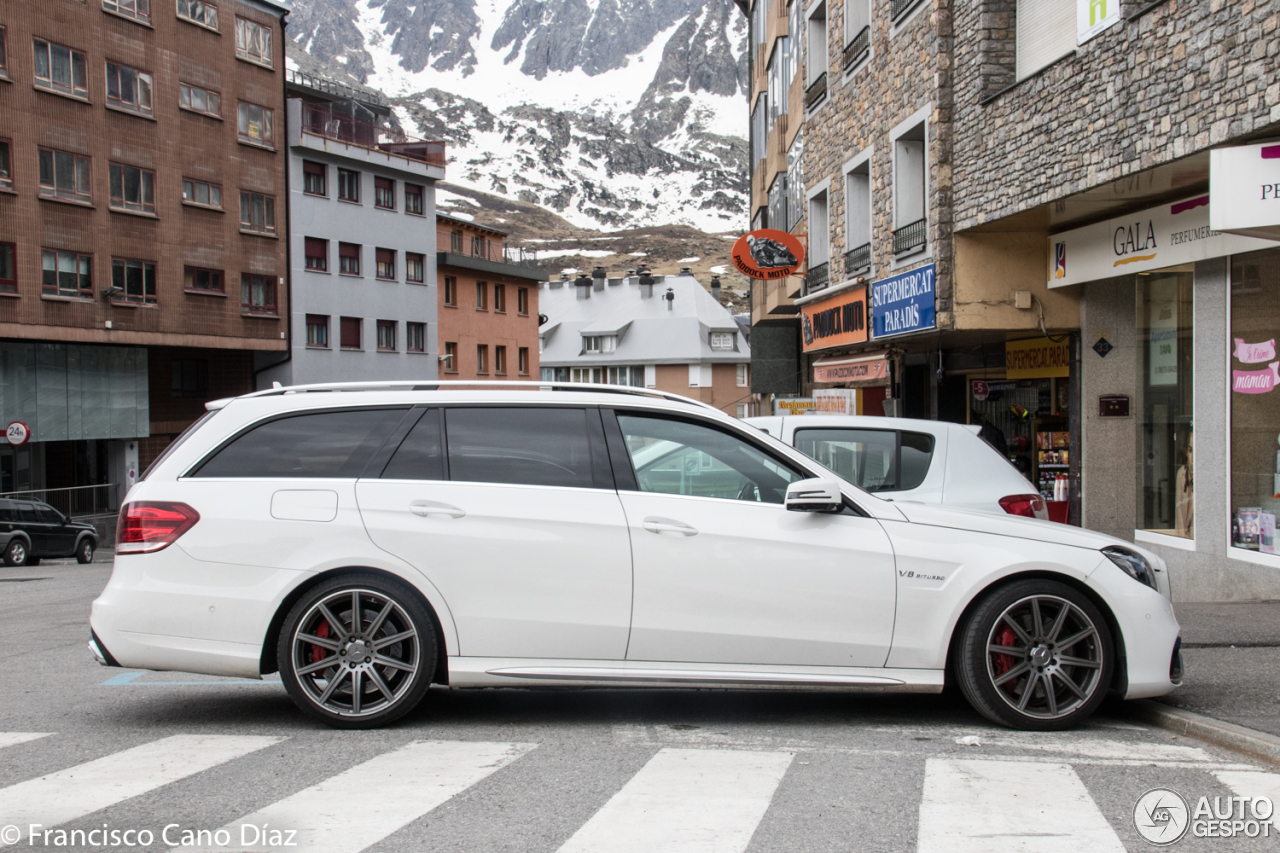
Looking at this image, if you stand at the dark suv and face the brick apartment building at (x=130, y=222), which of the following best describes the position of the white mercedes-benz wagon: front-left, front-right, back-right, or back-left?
back-right

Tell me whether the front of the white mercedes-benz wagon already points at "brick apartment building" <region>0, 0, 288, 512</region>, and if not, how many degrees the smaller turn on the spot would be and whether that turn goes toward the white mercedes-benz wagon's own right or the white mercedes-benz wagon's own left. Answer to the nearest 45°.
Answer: approximately 135° to the white mercedes-benz wagon's own left

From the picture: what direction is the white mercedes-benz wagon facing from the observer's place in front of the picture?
facing to the right of the viewer

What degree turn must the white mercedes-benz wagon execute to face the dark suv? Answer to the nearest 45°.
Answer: approximately 135° to its left
